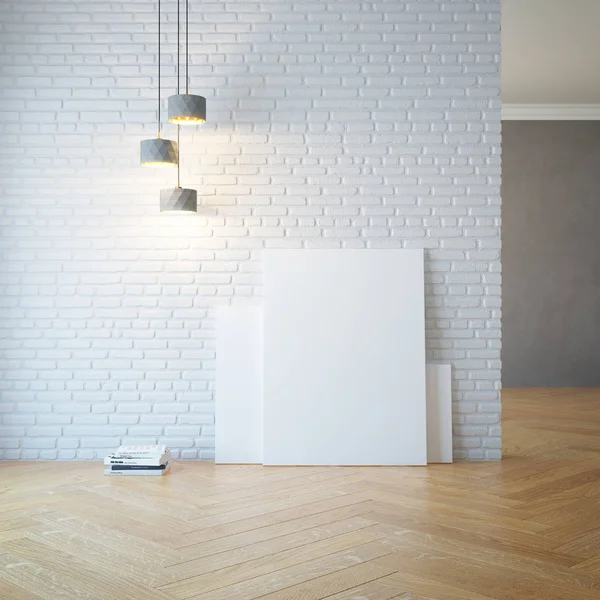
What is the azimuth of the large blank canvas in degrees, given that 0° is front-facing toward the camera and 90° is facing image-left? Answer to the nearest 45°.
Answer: approximately 0°

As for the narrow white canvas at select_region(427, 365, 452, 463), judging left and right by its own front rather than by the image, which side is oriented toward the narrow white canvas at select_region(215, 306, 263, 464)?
right

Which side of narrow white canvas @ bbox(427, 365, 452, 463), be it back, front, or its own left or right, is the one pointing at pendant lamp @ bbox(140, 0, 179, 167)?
right
